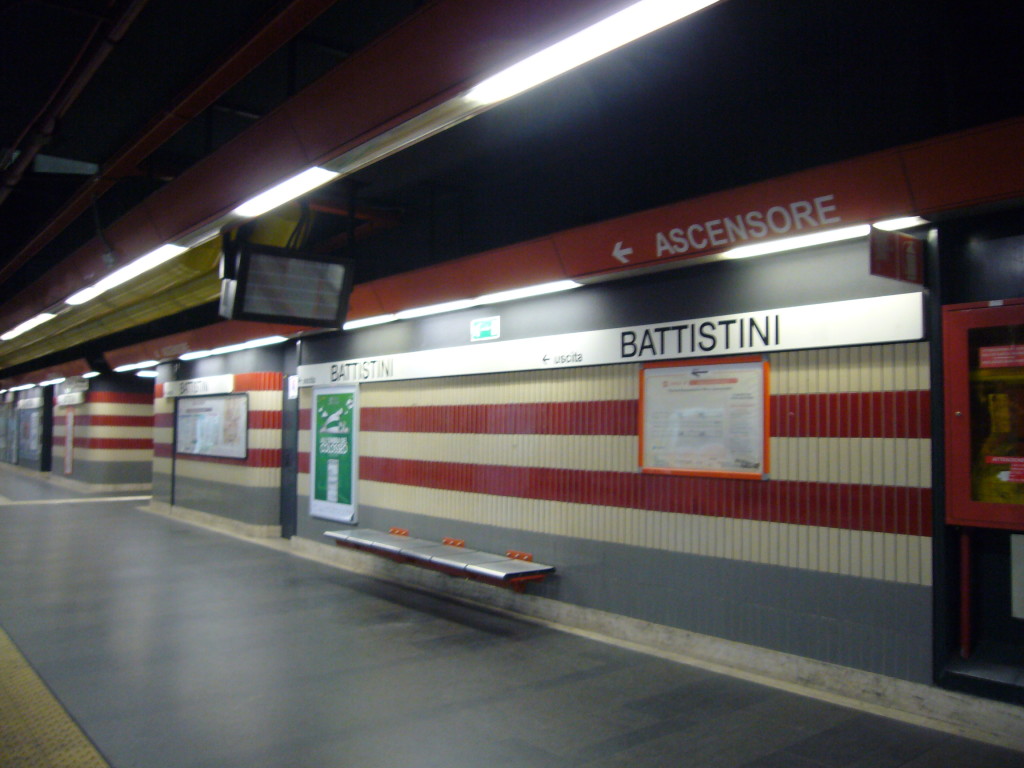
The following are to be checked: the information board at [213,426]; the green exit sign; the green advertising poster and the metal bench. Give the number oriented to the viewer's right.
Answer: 0

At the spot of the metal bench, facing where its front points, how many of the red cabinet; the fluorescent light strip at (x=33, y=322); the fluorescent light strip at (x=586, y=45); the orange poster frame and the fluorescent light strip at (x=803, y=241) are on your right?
1

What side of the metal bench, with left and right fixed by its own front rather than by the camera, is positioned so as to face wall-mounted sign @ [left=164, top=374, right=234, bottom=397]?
right

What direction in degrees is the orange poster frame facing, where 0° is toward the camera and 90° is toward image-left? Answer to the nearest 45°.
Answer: approximately 45°

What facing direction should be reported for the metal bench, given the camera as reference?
facing the viewer and to the left of the viewer

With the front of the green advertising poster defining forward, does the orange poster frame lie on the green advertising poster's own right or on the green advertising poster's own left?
on the green advertising poster's own left

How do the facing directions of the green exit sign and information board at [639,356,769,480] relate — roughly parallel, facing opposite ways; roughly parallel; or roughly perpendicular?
roughly parallel

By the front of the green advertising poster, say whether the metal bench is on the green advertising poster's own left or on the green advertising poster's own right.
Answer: on the green advertising poster's own left

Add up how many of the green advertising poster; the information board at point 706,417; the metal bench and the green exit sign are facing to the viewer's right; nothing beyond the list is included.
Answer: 0

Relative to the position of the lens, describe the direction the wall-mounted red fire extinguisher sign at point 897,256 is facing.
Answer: facing the viewer and to the right of the viewer

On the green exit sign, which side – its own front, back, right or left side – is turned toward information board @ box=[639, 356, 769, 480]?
left

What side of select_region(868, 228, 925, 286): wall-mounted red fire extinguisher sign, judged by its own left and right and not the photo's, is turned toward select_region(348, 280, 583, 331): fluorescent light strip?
back

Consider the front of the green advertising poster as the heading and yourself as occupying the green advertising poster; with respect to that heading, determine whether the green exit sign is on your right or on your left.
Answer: on your left

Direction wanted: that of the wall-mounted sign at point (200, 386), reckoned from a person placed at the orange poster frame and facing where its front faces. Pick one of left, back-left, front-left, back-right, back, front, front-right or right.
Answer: right
